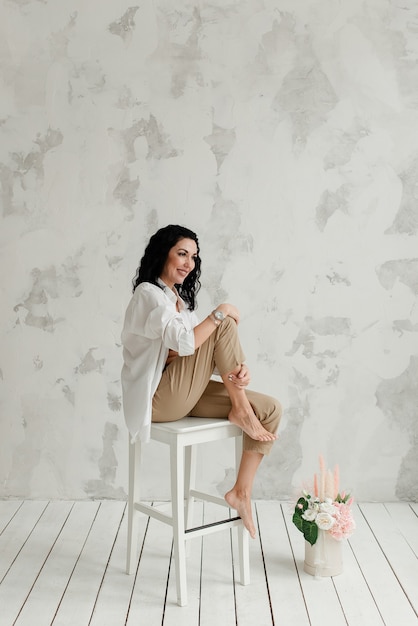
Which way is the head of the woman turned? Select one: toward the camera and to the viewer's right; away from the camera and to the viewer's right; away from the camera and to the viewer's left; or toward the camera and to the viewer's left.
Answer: toward the camera and to the viewer's right

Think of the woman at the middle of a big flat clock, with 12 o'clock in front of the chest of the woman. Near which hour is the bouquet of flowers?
The bouquet of flowers is roughly at 12 o'clock from the woman.

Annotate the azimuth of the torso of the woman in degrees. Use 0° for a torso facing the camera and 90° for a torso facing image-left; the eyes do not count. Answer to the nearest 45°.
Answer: approximately 270°
